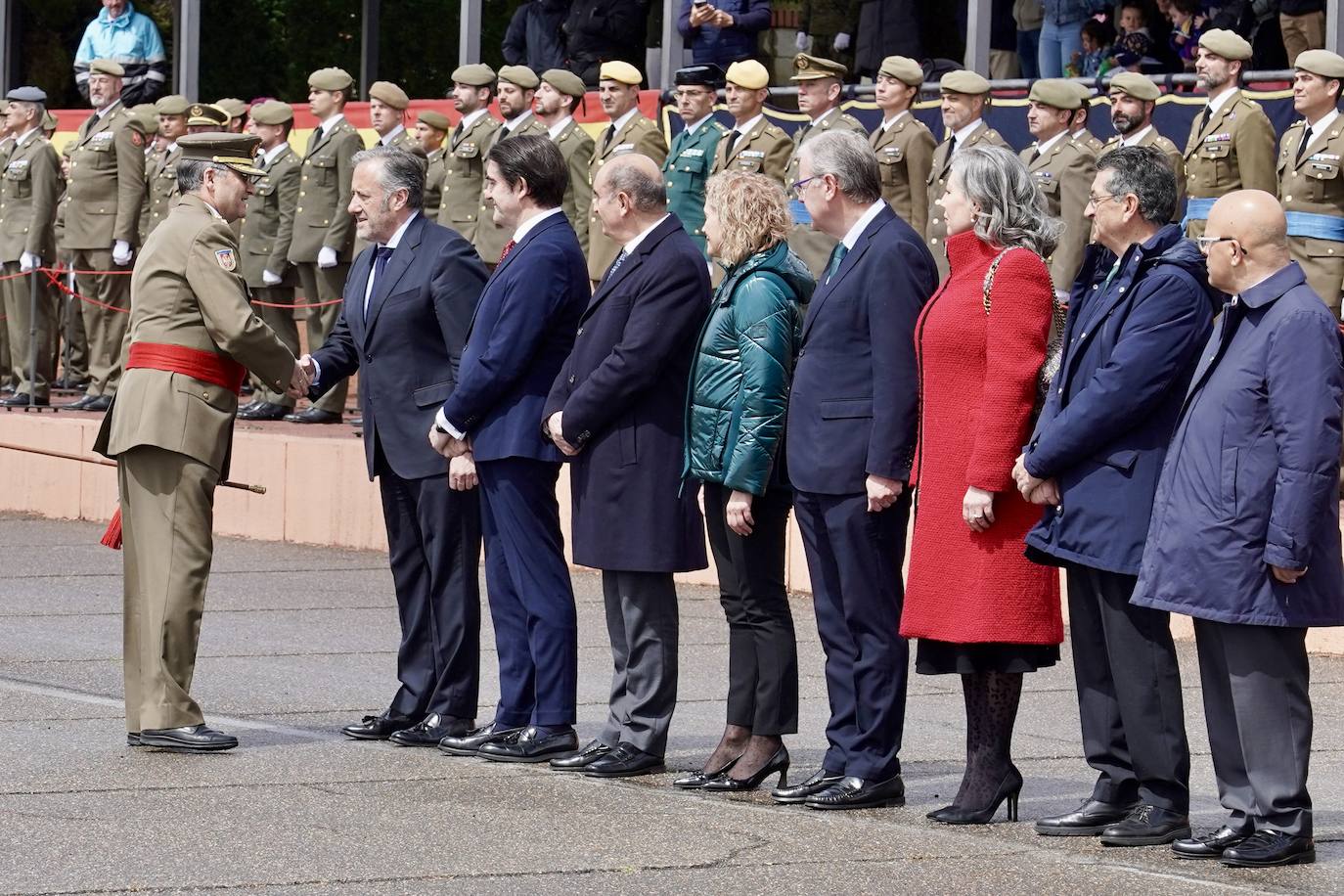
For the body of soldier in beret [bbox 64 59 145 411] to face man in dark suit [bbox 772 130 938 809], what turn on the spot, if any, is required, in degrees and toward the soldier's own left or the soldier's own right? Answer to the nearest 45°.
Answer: approximately 45° to the soldier's own left

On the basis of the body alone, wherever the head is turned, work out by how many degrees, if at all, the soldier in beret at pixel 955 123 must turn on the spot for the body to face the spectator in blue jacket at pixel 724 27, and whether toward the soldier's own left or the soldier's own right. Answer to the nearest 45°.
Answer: approximately 90° to the soldier's own right

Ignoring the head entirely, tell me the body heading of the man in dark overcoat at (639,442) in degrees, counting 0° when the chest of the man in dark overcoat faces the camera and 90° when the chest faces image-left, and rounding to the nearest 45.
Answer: approximately 90°

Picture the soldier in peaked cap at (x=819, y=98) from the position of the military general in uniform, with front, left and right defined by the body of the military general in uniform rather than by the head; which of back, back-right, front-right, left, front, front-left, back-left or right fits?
front-left

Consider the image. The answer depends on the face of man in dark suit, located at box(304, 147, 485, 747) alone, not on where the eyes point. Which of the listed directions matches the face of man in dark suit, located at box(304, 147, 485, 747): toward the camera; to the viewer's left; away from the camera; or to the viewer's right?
to the viewer's left

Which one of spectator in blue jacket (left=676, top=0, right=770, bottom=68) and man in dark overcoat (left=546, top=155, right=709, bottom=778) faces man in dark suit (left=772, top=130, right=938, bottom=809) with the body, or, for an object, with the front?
the spectator in blue jacket

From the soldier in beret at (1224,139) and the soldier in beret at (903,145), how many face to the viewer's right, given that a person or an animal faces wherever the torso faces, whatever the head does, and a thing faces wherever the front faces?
0

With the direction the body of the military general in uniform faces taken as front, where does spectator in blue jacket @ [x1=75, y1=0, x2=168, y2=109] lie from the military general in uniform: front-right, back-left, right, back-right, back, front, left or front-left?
left

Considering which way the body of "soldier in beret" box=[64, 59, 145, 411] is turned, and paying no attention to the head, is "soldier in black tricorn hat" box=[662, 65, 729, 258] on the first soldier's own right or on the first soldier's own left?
on the first soldier's own left

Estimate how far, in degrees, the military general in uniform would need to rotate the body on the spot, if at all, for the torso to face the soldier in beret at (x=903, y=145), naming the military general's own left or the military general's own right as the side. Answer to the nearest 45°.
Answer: approximately 45° to the military general's own left

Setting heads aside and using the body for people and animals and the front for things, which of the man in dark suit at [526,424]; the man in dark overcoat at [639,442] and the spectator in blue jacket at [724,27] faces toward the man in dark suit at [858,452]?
the spectator in blue jacket

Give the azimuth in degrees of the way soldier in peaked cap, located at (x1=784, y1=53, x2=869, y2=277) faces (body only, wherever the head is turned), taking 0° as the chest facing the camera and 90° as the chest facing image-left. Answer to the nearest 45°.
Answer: approximately 45°

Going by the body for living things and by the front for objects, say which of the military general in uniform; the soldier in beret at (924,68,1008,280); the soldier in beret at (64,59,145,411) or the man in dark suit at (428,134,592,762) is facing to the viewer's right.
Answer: the military general in uniform

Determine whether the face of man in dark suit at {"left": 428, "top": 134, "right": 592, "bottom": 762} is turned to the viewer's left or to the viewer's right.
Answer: to the viewer's left

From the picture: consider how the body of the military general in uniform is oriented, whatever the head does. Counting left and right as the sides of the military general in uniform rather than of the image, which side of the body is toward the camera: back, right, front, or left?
right

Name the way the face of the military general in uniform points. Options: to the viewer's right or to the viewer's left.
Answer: to the viewer's right
